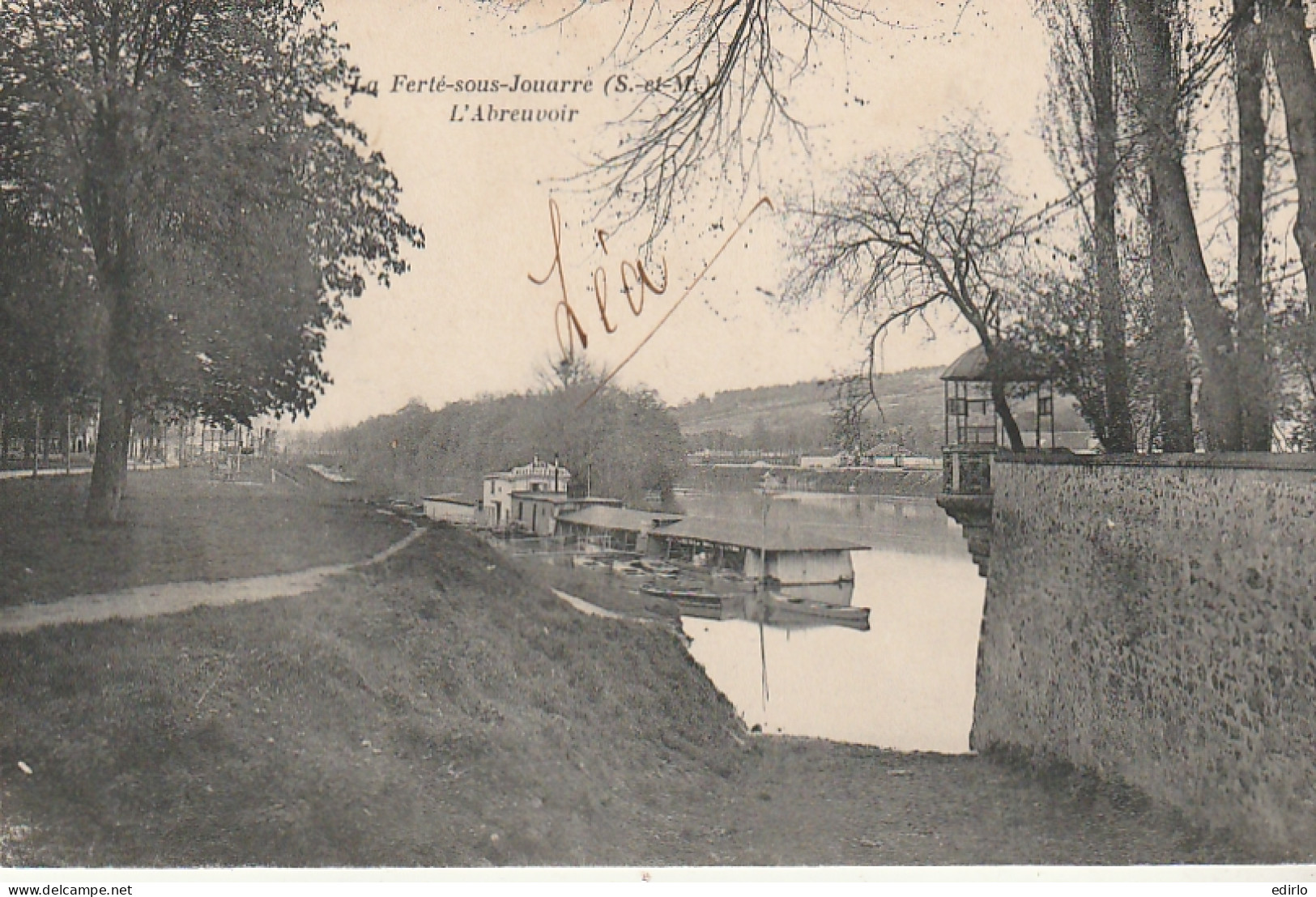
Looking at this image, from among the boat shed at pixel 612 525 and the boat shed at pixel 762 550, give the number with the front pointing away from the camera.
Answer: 0
